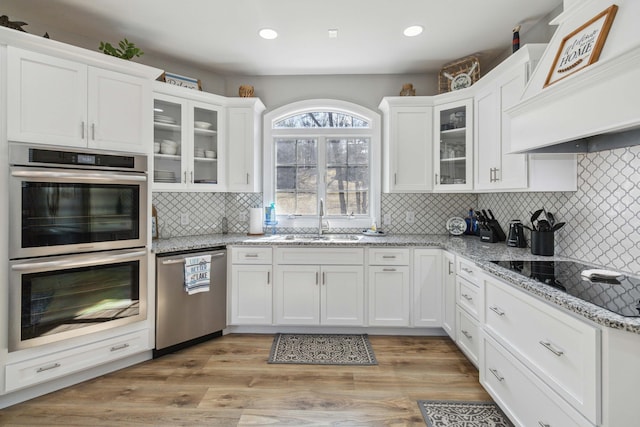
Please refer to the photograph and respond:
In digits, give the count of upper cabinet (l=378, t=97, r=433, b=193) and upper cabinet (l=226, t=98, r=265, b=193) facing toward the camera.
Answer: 2

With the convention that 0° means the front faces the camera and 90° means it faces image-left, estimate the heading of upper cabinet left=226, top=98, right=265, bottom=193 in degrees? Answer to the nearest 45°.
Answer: approximately 0°

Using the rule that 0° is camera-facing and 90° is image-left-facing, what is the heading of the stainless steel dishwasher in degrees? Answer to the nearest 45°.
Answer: approximately 315°

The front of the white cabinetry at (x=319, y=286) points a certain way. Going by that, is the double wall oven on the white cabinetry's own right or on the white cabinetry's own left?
on the white cabinetry's own right

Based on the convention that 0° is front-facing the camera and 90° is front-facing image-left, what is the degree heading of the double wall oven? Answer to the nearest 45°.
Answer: approximately 315°
